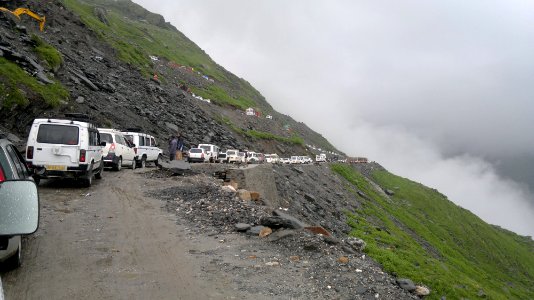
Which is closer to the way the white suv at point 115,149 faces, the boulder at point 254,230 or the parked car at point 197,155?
the parked car

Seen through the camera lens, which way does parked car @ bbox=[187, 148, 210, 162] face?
facing away from the viewer and to the right of the viewer

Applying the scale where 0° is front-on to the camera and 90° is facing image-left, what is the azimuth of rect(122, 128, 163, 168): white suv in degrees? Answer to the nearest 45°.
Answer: approximately 225°

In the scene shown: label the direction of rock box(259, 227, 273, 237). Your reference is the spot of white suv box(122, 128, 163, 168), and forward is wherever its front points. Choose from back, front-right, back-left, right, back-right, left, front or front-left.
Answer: back-right

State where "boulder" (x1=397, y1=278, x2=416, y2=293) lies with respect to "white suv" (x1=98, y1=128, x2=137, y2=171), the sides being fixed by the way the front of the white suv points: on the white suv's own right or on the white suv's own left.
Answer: on the white suv's own right

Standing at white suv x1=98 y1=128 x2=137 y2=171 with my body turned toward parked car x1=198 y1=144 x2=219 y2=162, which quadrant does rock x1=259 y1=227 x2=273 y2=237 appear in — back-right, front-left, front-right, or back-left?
back-right

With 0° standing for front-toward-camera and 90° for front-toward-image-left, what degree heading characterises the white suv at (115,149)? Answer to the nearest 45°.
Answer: approximately 225°

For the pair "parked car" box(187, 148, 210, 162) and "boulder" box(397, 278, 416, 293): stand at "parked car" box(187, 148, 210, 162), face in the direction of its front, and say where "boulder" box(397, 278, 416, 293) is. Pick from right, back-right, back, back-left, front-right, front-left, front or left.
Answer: back-right
